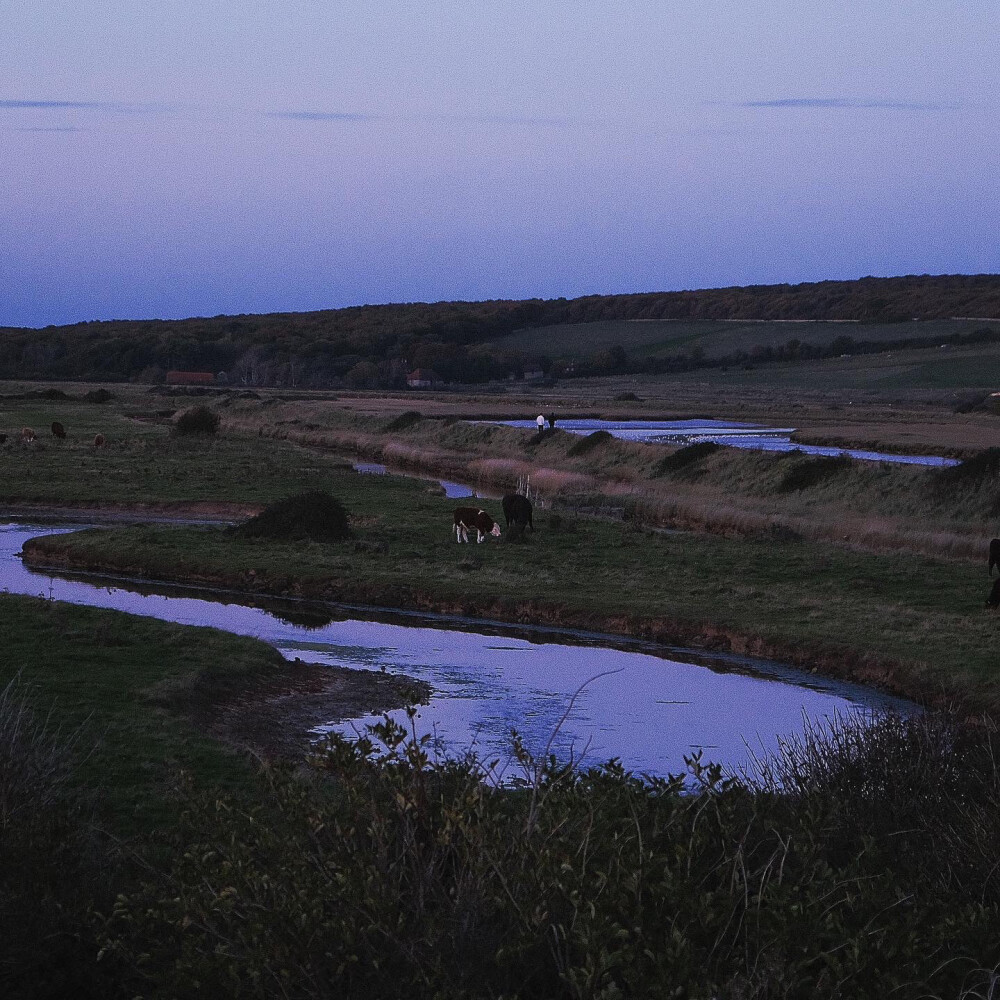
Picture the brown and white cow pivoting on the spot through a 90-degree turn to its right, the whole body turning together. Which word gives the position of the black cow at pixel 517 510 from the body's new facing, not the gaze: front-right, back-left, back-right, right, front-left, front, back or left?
back-left

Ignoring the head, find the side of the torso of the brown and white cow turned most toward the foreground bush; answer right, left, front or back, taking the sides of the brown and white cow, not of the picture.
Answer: right

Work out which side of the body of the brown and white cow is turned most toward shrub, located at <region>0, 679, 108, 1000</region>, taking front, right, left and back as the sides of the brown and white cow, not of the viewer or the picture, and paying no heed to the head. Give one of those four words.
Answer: right

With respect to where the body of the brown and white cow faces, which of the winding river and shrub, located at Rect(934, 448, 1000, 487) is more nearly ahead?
the shrub

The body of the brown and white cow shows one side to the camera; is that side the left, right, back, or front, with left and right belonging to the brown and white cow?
right

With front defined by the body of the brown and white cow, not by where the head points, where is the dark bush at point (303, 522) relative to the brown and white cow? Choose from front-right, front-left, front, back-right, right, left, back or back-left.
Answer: back

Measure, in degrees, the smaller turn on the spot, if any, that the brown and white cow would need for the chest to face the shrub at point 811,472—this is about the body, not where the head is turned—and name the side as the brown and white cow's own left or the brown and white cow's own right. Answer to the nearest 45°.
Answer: approximately 45° to the brown and white cow's own left

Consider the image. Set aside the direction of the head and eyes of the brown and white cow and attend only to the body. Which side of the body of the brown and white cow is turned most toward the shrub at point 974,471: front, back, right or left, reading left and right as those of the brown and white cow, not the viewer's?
front

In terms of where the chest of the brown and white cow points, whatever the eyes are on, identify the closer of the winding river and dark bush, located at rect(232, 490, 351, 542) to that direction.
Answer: the winding river
